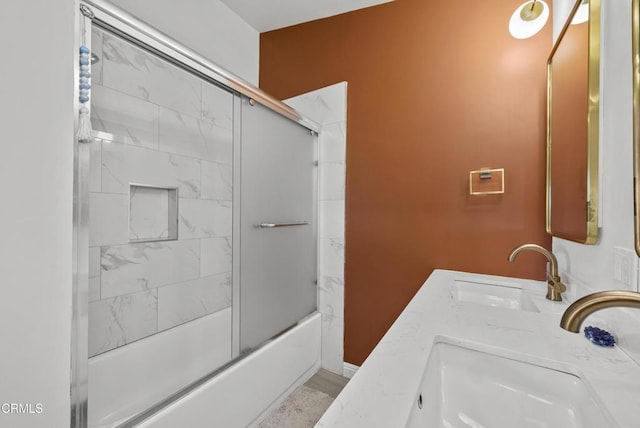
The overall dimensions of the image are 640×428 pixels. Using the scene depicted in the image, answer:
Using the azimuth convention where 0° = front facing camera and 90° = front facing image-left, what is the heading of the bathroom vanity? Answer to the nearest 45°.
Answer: approximately 90°

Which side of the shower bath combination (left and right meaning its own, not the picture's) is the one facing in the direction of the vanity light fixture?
front

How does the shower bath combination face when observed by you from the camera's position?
facing the viewer and to the right of the viewer

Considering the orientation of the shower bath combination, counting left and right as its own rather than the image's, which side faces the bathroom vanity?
front

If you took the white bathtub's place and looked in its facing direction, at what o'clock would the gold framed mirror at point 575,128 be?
The gold framed mirror is roughly at 12 o'clock from the white bathtub.

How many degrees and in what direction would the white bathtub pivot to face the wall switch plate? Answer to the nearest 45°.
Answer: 0° — it already faces it

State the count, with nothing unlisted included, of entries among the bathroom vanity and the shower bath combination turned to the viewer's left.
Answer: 1

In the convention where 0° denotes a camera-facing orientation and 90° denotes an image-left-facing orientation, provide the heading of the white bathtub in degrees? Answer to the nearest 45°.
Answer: approximately 315°

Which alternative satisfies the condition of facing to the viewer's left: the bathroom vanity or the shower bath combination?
the bathroom vanity

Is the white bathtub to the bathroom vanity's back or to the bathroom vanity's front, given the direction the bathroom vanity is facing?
to the front

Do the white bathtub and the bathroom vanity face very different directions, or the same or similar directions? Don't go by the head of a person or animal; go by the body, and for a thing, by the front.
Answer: very different directions

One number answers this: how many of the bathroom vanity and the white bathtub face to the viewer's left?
1

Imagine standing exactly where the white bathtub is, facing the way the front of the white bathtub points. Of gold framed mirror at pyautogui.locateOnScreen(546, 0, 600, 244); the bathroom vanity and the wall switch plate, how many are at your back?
0
